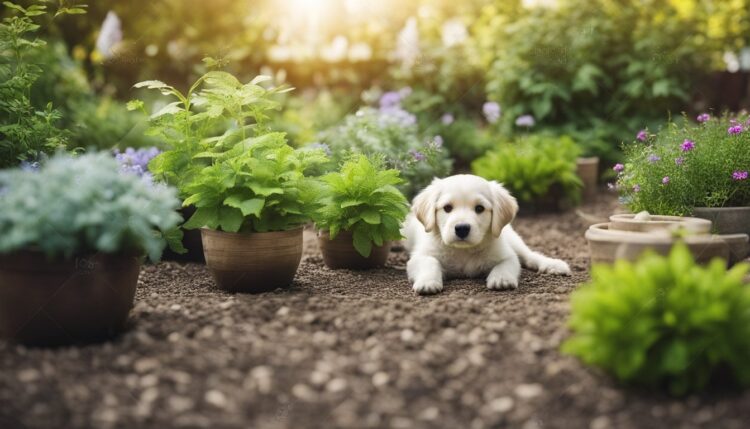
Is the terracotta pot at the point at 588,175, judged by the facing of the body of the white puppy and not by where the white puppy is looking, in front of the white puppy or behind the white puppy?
behind

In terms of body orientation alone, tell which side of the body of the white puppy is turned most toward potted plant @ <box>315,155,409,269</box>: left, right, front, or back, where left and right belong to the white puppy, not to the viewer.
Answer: right

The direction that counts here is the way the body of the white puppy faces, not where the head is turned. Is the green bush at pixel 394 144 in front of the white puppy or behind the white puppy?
behind

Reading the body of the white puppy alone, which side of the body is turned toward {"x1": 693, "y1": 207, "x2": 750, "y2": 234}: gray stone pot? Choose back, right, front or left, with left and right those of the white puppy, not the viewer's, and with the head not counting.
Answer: left

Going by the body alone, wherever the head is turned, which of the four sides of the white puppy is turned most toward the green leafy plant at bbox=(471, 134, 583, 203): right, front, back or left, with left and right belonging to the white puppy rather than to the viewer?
back

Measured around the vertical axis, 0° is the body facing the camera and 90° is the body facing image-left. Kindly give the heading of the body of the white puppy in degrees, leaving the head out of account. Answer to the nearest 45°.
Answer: approximately 0°

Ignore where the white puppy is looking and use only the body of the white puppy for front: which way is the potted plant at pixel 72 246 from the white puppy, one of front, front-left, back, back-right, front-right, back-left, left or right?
front-right

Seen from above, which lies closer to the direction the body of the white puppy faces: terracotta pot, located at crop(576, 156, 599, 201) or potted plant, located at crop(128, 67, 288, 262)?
the potted plant

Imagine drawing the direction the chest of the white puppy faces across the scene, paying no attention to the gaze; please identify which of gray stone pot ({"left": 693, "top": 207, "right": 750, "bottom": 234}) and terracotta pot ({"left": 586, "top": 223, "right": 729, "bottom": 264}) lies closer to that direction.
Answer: the terracotta pot

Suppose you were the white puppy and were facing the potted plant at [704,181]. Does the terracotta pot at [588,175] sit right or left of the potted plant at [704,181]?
left

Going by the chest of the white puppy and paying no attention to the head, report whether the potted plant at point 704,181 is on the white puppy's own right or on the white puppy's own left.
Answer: on the white puppy's own left

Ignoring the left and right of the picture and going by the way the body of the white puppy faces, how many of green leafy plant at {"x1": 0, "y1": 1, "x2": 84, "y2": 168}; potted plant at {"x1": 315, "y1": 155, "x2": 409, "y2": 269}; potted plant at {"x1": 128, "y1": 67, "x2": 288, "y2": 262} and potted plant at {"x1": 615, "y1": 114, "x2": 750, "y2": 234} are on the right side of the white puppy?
3

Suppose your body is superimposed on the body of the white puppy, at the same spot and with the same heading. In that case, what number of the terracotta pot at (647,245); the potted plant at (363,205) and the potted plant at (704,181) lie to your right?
1

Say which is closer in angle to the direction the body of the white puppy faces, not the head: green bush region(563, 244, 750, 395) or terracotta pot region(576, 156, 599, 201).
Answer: the green bush
